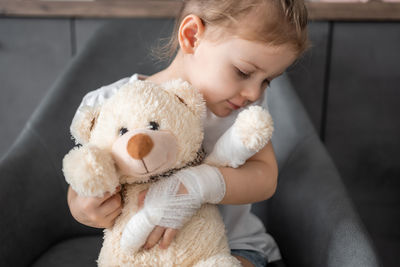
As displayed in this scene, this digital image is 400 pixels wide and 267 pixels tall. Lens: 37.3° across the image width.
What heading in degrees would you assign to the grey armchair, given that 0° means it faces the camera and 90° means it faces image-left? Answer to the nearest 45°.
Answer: approximately 0°

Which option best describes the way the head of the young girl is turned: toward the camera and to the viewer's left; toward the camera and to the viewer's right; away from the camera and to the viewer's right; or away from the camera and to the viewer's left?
toward the camera and to the viewer's right
